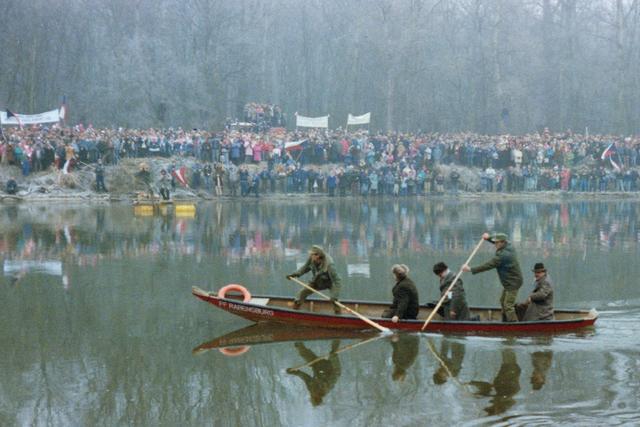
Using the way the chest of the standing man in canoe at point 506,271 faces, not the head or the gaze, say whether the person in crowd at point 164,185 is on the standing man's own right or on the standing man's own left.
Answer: on the standing man's own right

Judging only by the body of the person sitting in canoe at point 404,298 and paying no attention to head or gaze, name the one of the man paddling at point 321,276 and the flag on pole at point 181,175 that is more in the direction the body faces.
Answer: the man paddling

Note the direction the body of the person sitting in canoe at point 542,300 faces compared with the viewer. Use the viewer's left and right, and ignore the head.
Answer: facing to the left of the viewer

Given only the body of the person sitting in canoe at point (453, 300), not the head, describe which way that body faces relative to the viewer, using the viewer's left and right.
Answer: facing to the left of the viewer

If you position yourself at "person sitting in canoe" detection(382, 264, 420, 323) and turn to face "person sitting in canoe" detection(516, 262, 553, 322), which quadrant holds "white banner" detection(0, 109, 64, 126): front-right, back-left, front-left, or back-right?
back-left

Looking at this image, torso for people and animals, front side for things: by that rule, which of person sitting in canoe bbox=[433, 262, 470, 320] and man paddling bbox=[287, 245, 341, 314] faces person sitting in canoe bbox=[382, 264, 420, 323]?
person sitting in canoe bbox=[433, 262, 470, 320]

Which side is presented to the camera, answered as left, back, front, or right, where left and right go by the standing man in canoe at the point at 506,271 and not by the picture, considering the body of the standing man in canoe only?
left

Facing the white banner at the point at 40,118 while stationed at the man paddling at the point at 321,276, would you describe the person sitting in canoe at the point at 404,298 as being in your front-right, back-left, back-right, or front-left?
back-right

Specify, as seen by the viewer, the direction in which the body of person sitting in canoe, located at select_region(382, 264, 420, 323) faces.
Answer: to the viewer's left

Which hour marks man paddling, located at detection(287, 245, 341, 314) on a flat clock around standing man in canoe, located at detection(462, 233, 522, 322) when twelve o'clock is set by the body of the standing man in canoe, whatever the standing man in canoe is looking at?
The man paddling is roughly at 12 o'clock from the standing man in canoe.

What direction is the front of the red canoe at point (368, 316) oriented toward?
to the viewer's left

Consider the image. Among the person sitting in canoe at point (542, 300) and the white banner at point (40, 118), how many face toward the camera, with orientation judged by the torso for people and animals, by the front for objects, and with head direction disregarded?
1

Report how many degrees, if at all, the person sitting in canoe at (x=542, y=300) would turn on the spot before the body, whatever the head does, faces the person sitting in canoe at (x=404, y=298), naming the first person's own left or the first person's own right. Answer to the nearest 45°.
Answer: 0° — they already face them

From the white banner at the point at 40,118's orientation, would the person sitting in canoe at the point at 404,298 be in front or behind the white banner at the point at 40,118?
in front
